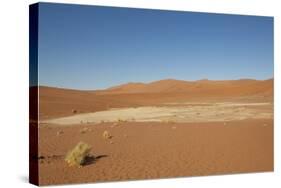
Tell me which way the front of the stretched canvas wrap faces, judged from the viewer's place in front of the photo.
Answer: facing the viewer and to the right of the viewer
